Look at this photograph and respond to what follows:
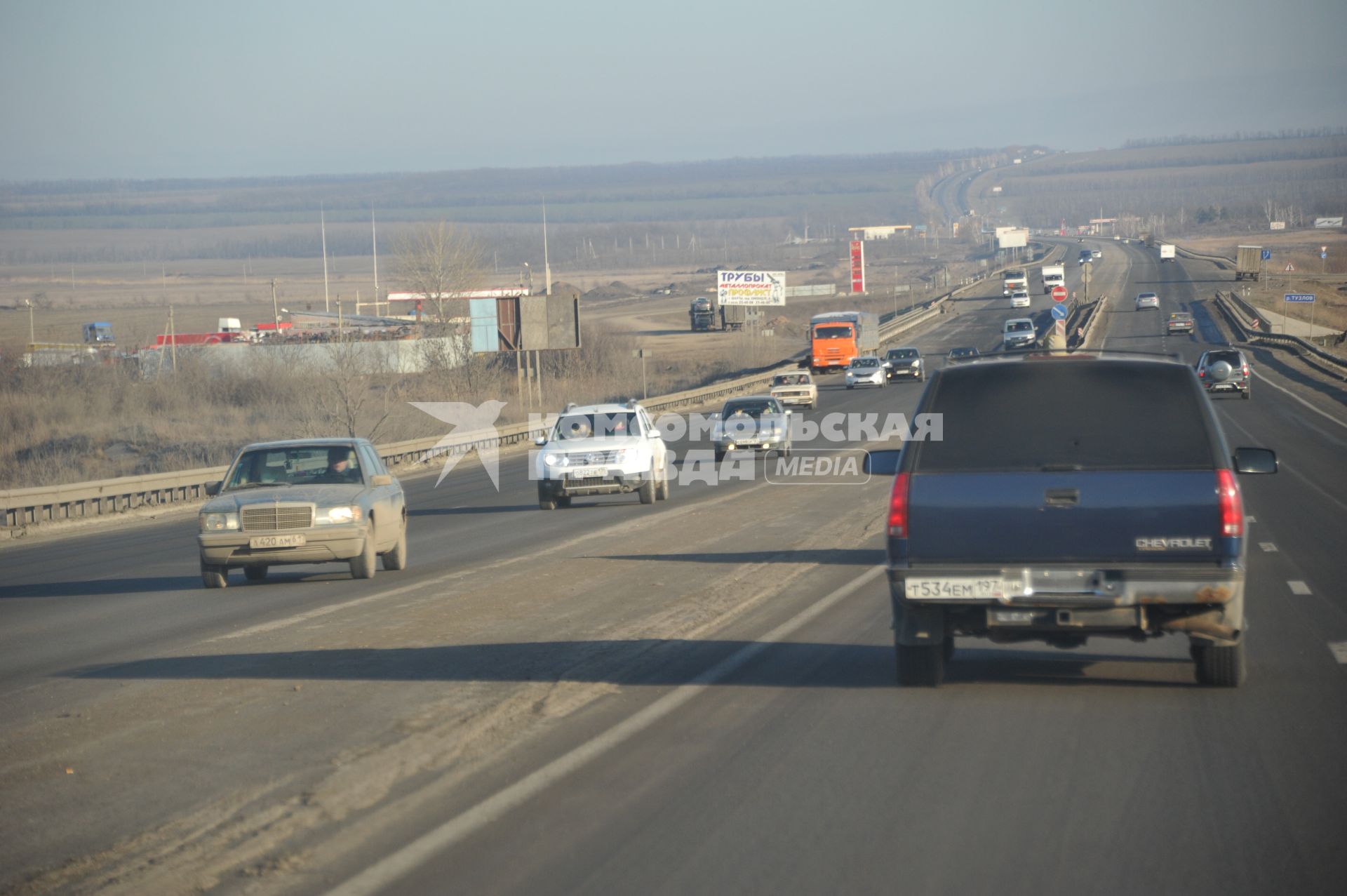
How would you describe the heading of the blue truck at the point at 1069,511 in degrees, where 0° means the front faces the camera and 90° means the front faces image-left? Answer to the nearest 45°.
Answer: approximately 180°

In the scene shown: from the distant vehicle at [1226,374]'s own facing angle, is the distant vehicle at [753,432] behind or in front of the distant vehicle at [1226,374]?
behind

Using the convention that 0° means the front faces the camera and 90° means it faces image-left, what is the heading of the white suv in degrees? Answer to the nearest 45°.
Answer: approximately 0°

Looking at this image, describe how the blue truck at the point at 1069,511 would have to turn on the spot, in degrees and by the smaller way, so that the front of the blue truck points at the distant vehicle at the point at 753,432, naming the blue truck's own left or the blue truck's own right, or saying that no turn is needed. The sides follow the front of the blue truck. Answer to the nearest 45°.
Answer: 0° — it already faces it

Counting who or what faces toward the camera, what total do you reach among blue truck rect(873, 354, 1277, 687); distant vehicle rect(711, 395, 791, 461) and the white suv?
2

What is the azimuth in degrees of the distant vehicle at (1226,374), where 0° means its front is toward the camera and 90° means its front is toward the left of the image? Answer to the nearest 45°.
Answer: approximately 180°

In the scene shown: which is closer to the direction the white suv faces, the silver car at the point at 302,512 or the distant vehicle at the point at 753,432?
the silver car

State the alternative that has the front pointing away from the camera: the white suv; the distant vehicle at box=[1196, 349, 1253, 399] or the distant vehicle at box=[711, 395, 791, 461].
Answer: the distant vehicle at box=[1196, 349, 1253, 399]

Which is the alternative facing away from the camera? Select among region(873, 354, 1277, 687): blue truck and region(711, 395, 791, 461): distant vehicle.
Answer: the blue truck

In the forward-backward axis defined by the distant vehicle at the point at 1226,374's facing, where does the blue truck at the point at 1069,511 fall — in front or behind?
behind
